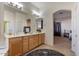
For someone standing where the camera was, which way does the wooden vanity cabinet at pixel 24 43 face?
facing the viewer and to the right of the viewer

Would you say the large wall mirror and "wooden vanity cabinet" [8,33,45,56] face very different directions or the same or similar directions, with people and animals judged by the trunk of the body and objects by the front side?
same or similar directions

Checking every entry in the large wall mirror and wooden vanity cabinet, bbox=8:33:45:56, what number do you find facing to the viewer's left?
0
